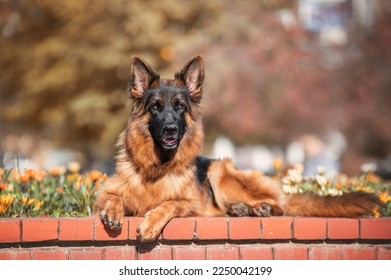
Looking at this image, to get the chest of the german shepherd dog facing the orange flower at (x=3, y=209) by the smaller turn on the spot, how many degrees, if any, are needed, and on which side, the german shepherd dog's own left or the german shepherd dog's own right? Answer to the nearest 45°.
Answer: approximately 45° to the german shepherd dog's own right

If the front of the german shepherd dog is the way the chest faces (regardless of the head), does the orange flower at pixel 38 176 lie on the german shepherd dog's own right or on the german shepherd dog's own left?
on the german shepherd dog's own right

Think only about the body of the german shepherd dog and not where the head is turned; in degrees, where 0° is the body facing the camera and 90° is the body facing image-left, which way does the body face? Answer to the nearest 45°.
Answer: approximately 45°

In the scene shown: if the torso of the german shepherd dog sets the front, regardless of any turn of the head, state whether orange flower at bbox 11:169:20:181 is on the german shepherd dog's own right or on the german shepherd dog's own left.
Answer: on the german shepherd dog's own right

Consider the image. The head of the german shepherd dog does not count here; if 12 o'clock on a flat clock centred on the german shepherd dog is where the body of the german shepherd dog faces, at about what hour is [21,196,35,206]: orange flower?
The orange flower is roughly at 2 o'clock from the german shepherd dog.

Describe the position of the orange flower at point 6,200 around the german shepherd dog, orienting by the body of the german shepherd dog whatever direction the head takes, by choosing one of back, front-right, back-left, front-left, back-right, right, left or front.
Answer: front-right

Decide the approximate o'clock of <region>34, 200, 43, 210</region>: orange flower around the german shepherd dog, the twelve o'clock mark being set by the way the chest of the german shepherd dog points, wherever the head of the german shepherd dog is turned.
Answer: The orange flower is roughly at 2 o'clock from the german shepherd dog.
